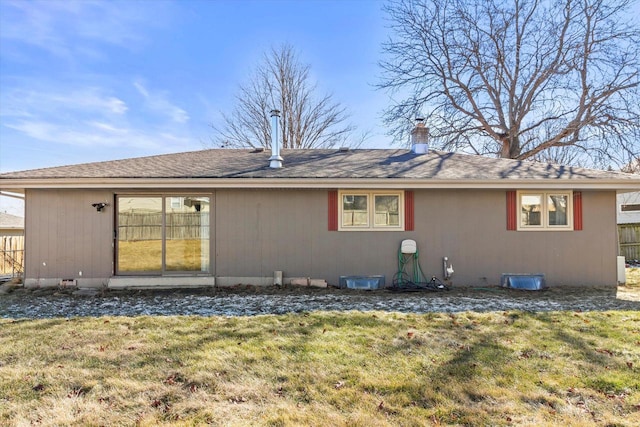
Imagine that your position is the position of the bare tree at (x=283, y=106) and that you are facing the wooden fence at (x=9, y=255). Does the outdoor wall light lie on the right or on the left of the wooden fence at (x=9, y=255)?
left

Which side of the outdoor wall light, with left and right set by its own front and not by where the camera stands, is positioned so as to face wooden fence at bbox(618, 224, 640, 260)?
left

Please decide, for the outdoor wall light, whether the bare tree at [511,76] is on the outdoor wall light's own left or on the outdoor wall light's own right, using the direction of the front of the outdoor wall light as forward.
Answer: on the outdoor wall light's own left

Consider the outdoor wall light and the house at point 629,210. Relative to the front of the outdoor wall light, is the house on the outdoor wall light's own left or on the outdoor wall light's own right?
on the outdoor wall light's own left

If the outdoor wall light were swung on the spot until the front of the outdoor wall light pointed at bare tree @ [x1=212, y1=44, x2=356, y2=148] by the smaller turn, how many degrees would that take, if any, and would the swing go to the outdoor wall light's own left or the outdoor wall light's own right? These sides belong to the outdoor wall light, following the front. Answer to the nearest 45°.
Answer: approximately 135° to the outdoor wall light's own left

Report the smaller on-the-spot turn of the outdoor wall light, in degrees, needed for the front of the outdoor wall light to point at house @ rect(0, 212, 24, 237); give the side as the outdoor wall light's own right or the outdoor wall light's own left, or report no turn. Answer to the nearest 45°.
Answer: approximately 180°

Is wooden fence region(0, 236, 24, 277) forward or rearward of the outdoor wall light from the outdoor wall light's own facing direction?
rearward

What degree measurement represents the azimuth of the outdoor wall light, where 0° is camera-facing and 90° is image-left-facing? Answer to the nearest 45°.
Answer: approximately 0°

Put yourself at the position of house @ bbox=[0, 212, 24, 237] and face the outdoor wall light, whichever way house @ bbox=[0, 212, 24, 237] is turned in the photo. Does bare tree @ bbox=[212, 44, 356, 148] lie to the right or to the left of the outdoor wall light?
left
